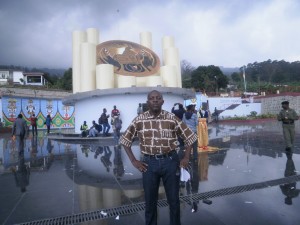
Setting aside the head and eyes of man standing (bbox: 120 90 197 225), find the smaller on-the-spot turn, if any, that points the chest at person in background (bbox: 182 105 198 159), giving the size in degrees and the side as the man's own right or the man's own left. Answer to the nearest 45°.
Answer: approximately 180°

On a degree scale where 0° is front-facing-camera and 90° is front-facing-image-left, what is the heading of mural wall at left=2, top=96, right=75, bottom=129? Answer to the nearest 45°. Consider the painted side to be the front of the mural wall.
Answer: approximately 0°

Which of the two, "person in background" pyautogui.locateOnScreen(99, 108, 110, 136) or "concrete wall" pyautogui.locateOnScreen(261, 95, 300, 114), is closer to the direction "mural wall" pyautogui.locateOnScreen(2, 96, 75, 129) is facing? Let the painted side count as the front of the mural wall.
the person in background

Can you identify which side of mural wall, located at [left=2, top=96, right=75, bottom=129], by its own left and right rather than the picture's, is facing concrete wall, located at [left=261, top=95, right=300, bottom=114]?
left

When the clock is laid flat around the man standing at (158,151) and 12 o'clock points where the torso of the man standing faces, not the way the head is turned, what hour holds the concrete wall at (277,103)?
The concrete wall is roughly at 7 o'clock from the man standing.

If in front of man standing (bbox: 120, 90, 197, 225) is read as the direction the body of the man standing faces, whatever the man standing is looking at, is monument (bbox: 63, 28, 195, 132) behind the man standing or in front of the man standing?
behind

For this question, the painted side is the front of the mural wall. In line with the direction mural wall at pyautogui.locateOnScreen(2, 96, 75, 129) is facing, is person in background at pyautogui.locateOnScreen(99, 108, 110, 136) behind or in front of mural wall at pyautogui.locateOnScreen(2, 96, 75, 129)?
in front

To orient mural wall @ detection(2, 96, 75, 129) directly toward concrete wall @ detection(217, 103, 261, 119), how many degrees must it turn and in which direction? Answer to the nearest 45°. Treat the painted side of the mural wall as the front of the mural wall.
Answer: approximately 90° to its left

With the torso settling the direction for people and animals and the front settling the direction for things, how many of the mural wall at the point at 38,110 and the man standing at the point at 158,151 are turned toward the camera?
2

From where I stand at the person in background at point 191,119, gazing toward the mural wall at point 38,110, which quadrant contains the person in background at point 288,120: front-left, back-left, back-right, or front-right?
back-right

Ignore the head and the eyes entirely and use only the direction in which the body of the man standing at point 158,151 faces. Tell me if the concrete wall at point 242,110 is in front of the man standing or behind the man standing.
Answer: behind

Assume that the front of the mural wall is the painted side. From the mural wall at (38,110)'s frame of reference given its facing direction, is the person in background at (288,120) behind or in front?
in front

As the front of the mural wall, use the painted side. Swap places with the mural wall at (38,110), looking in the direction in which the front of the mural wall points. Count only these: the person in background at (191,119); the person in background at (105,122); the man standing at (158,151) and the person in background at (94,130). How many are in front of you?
4
